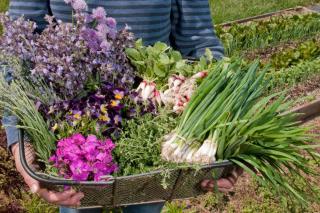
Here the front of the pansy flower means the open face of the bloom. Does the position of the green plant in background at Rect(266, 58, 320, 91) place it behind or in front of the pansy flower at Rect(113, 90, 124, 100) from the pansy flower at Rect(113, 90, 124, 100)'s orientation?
behind

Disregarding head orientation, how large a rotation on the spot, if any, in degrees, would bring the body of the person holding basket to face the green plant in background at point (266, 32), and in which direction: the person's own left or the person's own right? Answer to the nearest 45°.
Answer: approximately 135° to the person's own left

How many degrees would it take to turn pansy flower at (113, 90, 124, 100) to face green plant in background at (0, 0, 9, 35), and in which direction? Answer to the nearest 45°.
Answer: approximately 180°

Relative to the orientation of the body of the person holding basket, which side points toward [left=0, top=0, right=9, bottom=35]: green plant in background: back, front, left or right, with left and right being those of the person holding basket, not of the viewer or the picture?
back

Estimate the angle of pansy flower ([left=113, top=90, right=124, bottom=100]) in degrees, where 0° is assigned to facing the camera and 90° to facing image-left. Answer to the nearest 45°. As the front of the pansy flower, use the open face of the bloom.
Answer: approximately 0°

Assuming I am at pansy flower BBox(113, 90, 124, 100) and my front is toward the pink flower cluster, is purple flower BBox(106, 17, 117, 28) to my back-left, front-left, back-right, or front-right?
back-right

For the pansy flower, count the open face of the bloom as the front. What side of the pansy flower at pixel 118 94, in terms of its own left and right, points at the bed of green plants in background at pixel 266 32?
back

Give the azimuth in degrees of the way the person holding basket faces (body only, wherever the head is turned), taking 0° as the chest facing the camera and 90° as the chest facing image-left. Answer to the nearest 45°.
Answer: approximately 0°

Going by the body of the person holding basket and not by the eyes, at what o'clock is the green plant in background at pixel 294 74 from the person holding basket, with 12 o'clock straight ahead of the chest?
The green plant in background is roughly at 7 o'clock from the person holding basket.
